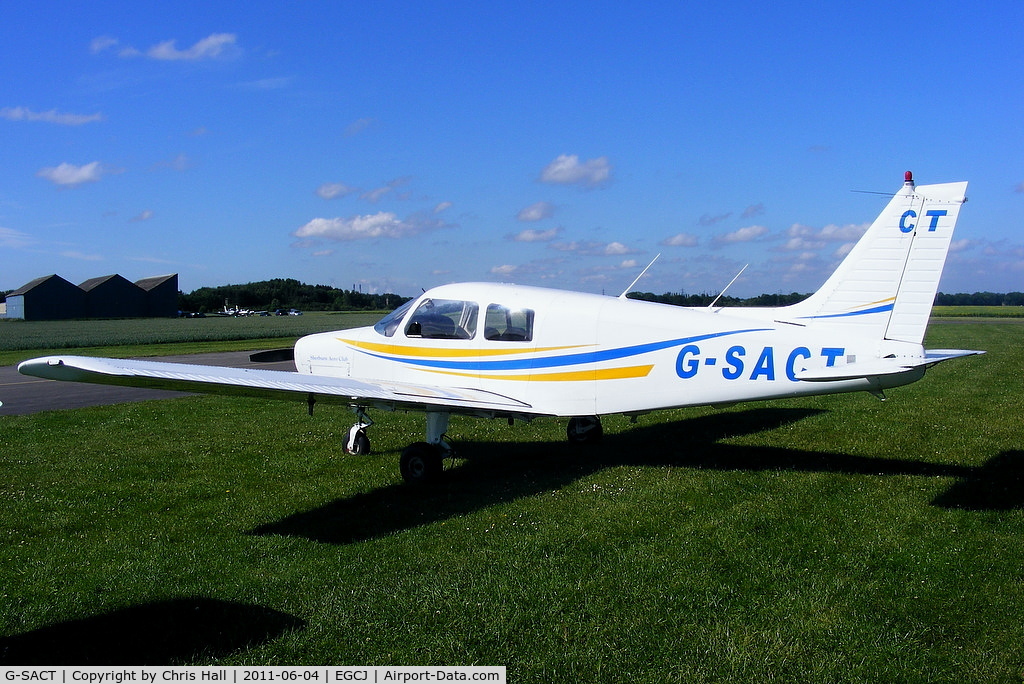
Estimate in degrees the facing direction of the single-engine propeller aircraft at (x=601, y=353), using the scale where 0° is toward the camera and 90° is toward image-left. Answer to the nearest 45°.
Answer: approximately 135°
